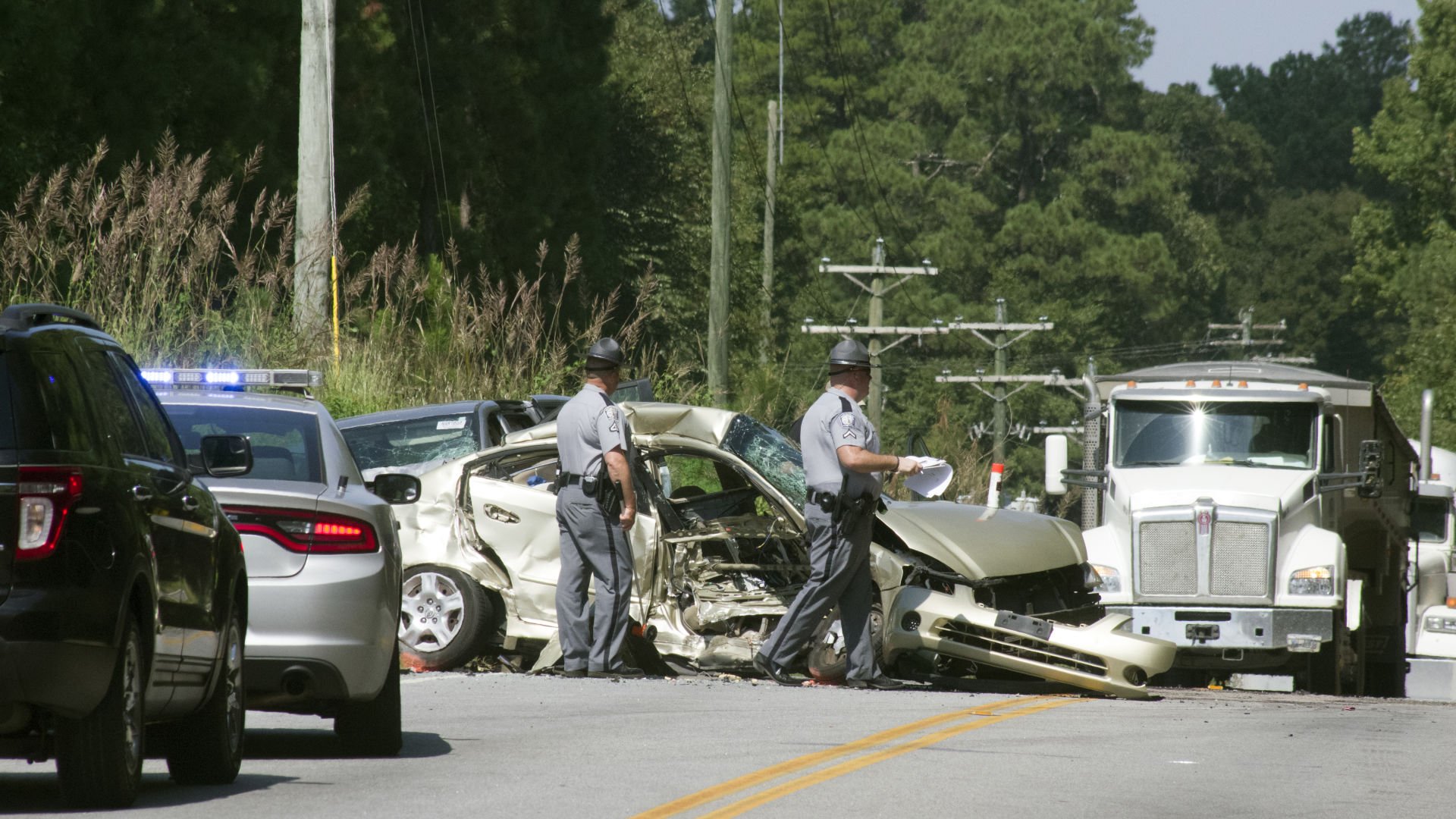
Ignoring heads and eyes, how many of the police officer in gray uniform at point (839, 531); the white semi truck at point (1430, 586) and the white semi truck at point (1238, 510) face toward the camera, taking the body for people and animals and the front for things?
2

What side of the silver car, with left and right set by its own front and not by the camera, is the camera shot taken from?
back

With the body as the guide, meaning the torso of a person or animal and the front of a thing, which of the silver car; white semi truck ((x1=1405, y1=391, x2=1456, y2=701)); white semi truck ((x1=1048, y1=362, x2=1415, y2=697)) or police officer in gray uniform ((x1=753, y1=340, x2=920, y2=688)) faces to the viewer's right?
the police officer in gray uniform

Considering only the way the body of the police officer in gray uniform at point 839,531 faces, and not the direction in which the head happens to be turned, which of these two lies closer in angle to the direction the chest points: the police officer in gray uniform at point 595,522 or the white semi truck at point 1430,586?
the white semi truck

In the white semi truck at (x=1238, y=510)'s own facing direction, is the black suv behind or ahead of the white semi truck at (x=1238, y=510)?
ahead

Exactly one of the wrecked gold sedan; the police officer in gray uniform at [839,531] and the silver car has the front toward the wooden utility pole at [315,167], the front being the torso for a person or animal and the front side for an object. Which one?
the silver car

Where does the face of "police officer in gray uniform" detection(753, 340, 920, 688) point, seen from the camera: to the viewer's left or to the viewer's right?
to the viewer's right

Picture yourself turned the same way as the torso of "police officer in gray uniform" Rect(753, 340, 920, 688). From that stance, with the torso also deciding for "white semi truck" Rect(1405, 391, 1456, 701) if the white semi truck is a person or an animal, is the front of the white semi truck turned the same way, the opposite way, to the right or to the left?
to the right

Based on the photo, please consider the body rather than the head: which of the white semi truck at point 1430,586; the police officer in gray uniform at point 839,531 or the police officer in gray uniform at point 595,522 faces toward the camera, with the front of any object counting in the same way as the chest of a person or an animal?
the white semi truck

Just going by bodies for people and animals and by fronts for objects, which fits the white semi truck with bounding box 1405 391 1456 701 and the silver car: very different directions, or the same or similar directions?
very different directions

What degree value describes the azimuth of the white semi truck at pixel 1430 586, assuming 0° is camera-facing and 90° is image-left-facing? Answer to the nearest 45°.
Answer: approximately 0°

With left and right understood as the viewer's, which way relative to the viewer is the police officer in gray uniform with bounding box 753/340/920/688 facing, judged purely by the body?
facing to the right of the viewer

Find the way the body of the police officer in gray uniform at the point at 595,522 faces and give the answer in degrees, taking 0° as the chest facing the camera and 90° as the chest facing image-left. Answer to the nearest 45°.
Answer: approximately 225°

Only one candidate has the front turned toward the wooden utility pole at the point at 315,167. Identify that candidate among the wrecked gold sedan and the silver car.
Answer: the silver car
